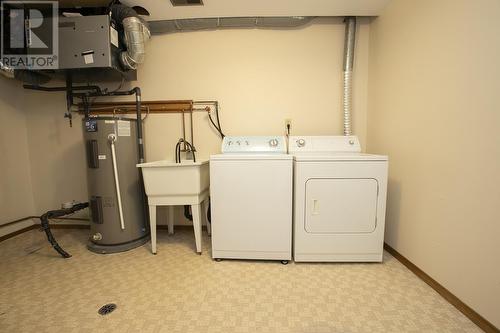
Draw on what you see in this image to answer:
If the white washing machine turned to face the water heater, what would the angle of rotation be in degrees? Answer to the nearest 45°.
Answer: approximately 90° to its right

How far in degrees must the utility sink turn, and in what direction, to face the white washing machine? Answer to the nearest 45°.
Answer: approximately 45° to its left

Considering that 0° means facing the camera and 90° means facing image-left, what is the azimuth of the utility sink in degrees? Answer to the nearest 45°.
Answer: approximately 0°

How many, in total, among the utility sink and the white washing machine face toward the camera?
2
